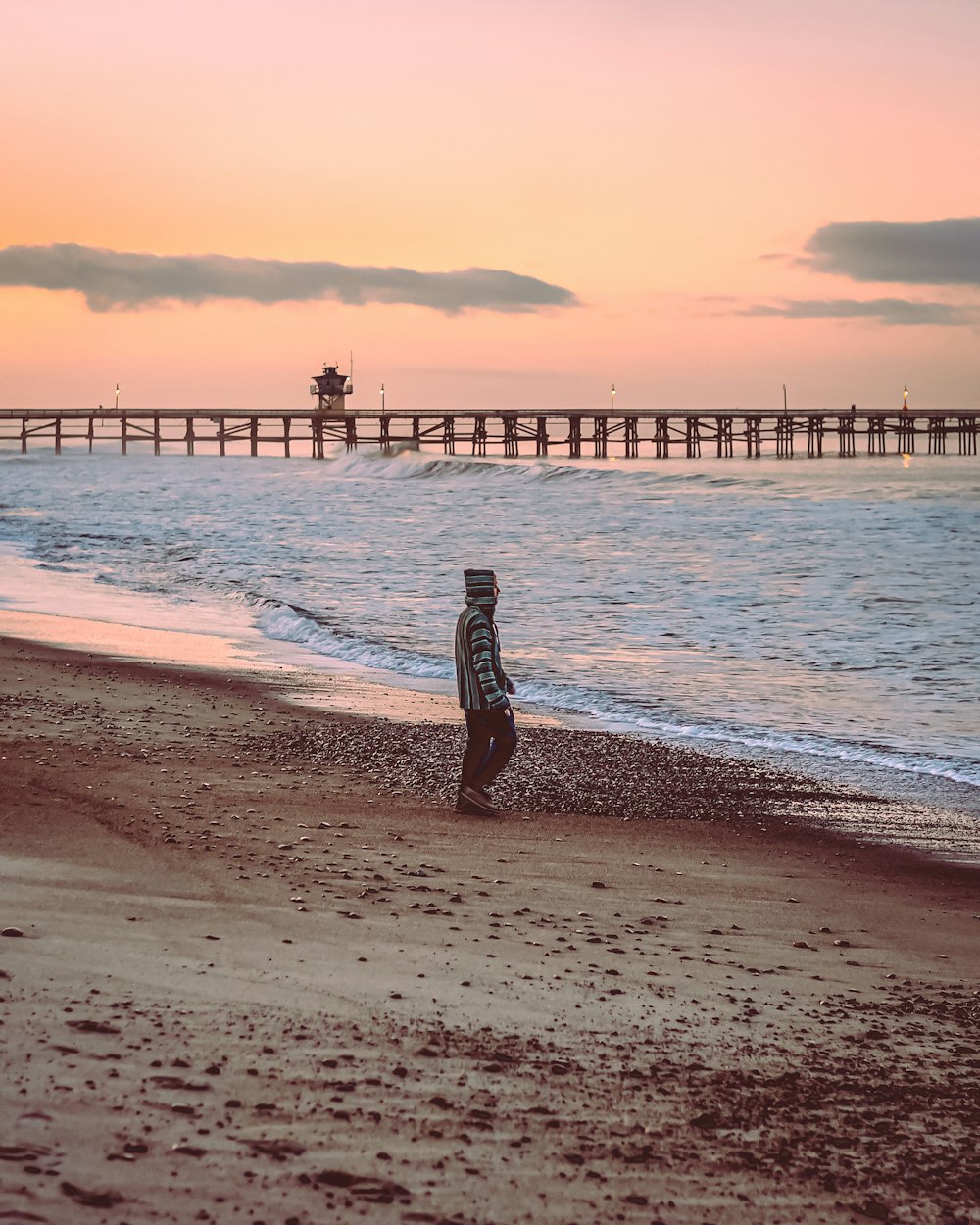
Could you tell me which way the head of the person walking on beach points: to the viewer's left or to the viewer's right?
to the viewer's right

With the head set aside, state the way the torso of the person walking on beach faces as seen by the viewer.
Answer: to the viewer's right
